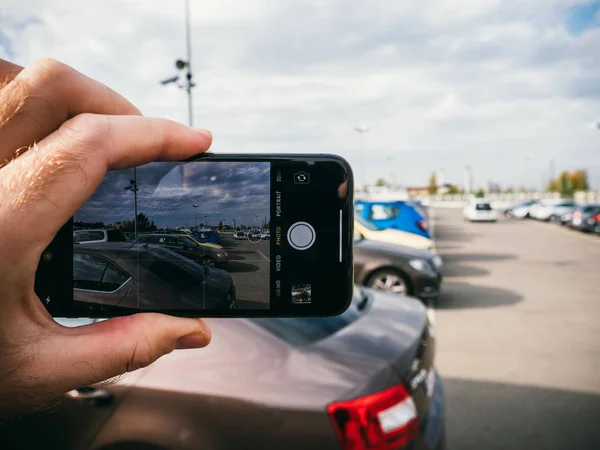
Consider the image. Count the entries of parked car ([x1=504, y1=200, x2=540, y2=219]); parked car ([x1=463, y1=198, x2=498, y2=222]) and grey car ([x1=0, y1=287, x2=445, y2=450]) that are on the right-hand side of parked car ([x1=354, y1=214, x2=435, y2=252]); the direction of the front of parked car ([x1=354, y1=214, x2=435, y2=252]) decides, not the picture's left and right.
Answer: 1

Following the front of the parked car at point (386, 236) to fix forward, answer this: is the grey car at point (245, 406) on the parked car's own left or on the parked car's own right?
on the parked car's own right

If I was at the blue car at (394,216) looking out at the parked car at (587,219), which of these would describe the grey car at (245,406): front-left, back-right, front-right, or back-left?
back-right

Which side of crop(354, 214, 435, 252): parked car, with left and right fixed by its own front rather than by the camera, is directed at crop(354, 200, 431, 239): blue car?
left

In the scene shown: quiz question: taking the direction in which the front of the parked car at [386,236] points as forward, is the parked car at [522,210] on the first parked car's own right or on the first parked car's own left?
on the first parked car's own left

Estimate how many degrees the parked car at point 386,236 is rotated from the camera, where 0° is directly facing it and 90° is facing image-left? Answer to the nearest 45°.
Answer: approximately 270°

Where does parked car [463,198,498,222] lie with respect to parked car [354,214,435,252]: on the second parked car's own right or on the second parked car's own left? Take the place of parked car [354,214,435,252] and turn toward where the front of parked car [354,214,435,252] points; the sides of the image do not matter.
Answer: on the second parked car's own left
